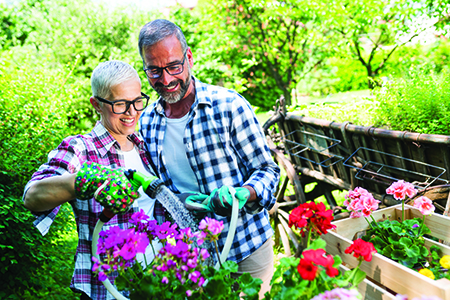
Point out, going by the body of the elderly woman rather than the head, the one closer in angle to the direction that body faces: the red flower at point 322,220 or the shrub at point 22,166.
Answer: the red flower

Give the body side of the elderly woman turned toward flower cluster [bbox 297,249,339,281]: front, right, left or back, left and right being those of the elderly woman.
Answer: front

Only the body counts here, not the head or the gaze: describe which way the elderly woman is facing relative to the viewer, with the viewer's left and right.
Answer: facing the viewer and to the right of the viewer

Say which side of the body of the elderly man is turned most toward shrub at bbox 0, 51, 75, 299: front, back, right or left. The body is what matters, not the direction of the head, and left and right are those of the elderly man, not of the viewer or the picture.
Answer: right

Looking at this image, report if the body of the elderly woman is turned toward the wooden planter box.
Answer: yes

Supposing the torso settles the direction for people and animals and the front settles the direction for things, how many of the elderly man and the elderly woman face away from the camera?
0

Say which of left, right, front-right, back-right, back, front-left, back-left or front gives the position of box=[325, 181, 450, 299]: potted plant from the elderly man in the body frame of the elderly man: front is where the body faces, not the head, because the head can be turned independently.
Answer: left

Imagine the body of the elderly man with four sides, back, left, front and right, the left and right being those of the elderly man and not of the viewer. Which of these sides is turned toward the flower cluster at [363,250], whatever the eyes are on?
left

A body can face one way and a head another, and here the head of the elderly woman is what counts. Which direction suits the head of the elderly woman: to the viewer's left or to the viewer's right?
to the viewer's right

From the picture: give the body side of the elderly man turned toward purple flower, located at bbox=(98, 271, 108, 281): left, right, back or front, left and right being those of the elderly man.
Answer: front

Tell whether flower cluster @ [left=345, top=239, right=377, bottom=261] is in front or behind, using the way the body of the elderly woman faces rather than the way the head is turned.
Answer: in front

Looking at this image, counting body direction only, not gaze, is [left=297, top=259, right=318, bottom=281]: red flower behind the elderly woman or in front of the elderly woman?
in front
